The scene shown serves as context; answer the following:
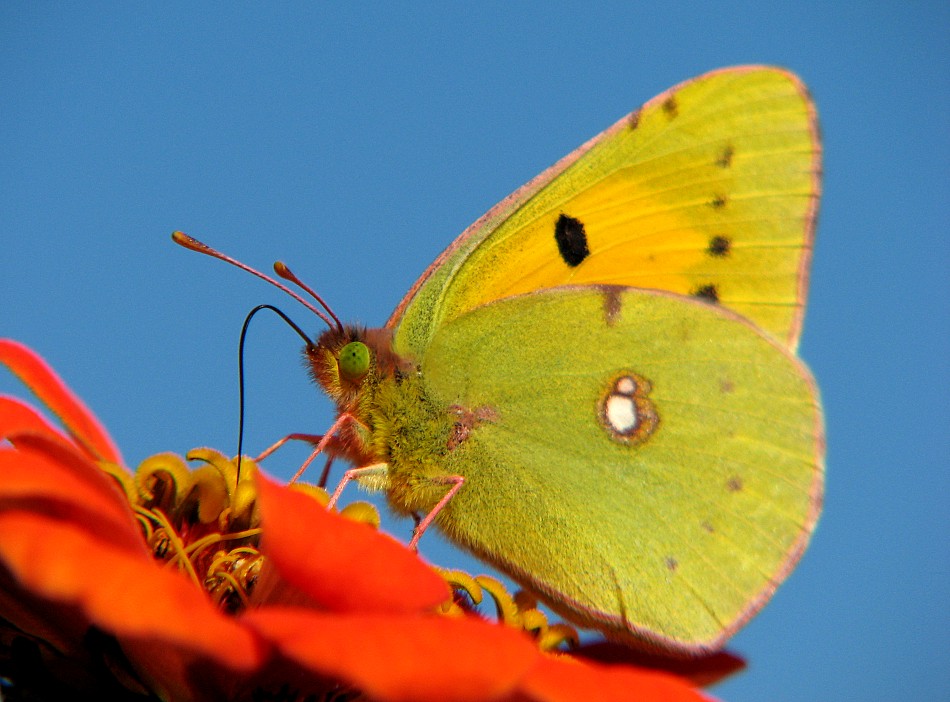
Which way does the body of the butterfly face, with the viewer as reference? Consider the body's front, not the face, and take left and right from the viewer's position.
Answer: facing to the left of the viewer
